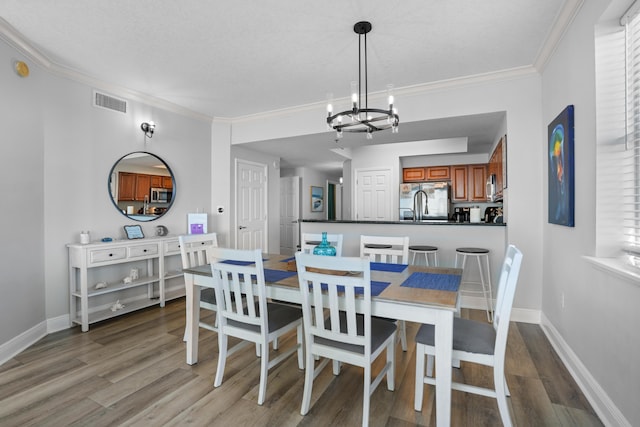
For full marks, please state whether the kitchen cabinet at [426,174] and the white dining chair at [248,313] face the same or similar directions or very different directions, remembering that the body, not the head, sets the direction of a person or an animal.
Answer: very different directions

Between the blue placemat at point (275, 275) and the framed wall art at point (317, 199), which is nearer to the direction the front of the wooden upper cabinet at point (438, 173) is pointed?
the blue placemat

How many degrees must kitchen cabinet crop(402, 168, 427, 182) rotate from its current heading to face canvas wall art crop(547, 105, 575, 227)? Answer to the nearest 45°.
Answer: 0° — it already faces it

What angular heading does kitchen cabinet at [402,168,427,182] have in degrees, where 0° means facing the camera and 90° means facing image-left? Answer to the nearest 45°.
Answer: approximately 0°

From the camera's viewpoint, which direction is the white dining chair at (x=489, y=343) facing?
to the viewer's left

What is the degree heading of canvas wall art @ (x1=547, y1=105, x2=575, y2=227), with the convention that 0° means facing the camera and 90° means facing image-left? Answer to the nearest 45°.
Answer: approximately 90°

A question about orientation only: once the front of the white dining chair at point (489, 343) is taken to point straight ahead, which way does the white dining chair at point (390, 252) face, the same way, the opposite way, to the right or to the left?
to the left

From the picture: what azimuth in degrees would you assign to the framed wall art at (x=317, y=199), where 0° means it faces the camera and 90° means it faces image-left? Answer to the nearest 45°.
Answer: approximately 315°
